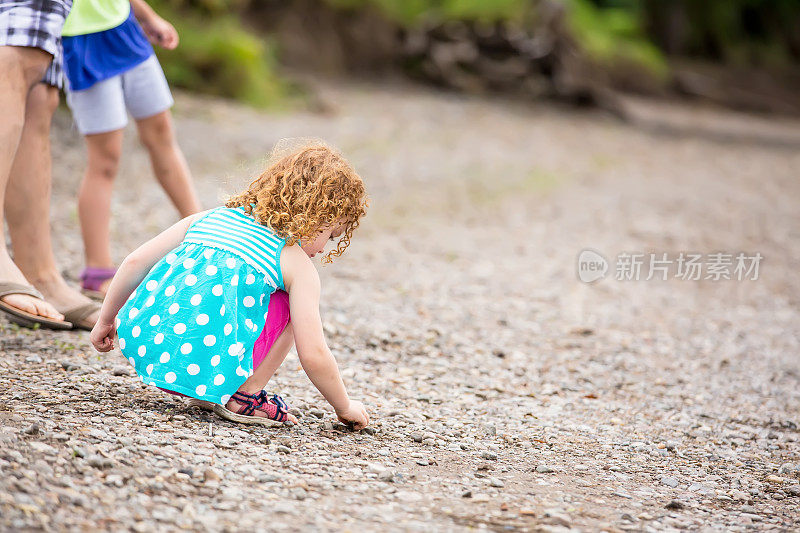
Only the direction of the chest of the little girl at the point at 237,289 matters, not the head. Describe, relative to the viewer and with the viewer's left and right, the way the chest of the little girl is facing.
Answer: facing away from the viewer and to the right of the viewer

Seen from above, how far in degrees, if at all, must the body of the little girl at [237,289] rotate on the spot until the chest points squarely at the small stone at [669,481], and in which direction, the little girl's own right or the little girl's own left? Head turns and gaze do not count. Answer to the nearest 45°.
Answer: approximately 45° to the little girl's own right
